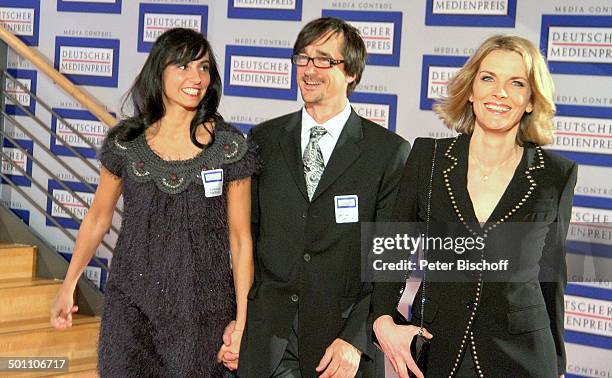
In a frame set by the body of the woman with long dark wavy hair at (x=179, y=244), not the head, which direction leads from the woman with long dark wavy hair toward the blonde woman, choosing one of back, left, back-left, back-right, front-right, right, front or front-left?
front-left

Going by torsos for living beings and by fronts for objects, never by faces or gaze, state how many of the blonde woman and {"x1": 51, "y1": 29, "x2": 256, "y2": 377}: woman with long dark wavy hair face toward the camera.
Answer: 2

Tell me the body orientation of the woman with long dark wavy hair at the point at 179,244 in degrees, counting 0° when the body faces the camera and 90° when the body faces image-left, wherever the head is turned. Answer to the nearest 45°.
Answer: approximately 0°

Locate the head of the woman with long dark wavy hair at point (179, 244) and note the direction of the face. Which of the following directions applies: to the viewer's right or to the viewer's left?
to the viewer's right

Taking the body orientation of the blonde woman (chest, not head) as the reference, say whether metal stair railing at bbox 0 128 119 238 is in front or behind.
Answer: behind

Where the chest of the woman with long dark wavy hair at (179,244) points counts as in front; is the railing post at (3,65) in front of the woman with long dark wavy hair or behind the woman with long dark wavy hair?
behind
